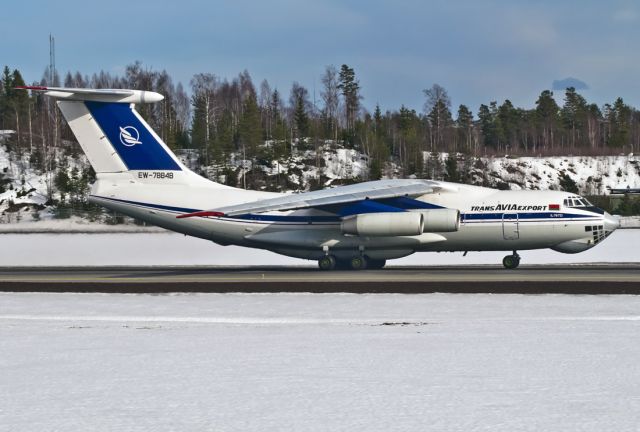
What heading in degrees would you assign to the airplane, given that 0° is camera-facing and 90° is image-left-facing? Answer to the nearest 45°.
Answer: approximately 270°
